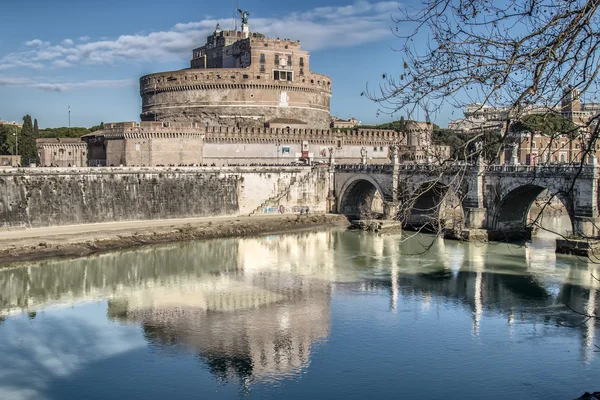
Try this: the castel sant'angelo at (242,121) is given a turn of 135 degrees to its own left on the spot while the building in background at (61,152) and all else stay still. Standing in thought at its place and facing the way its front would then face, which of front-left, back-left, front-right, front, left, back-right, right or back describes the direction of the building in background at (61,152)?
left

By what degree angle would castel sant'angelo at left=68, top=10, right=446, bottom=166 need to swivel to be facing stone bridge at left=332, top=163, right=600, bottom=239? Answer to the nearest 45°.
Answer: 0° — it already faces it

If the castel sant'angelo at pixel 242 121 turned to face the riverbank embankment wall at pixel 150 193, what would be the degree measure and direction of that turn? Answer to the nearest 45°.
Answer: approximately 45° to its right

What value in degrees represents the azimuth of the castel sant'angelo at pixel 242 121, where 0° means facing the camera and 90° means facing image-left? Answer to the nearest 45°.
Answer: approximately 315°
